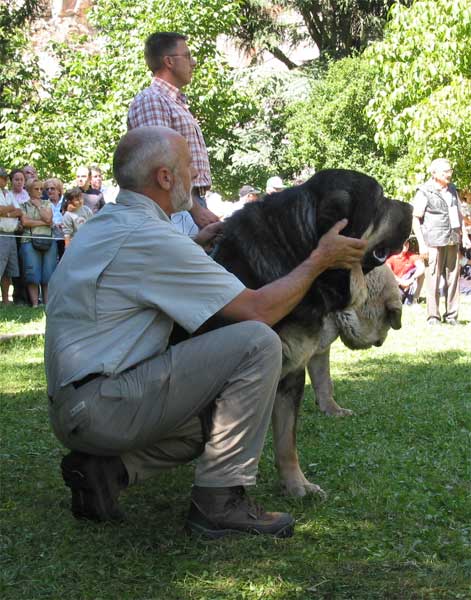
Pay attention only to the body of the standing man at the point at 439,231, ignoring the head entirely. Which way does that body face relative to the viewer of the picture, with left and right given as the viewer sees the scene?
facing the viewer and to the right of the viewer

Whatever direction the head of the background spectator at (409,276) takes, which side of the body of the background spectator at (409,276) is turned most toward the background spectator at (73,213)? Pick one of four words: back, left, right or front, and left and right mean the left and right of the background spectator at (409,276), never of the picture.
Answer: right

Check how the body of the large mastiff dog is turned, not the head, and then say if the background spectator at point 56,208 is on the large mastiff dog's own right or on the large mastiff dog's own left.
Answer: on the large mastiff dog's own left

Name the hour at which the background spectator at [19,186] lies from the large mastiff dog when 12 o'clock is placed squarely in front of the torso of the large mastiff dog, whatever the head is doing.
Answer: The background spectator is roughly at 8 o'clock from the large mastiff dog.

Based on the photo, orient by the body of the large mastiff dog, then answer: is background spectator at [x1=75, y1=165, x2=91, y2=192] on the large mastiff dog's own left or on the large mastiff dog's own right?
on the large mastiff dog's own left

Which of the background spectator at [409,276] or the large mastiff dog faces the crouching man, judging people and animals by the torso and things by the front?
the background spectator

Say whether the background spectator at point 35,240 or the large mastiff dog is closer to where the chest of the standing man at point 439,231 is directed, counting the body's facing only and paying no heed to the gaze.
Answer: the large mastiff dog

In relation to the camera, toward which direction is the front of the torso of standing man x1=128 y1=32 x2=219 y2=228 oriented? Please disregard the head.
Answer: to the viewer's right

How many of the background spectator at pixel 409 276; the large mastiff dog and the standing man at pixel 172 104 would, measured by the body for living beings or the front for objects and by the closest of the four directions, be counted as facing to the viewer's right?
2

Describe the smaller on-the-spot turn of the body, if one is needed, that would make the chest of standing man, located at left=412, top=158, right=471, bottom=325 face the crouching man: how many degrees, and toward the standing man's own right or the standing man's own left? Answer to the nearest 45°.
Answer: approximately 45° to the standing man's own right

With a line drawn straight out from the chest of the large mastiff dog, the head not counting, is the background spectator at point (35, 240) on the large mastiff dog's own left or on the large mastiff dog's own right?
on the large mastiff dog's own left

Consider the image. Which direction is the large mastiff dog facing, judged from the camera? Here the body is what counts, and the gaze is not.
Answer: to the viewer's right

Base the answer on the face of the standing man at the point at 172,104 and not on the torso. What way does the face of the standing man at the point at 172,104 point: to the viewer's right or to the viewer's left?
to the viewer's right

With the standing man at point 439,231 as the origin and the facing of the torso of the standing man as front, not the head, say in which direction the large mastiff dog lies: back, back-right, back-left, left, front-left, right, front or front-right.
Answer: front-right

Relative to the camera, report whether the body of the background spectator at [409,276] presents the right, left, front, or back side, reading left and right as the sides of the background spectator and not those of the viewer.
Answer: front

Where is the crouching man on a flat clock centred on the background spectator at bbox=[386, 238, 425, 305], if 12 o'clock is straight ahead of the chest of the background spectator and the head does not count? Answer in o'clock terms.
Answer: The crouching man is roughly at 12 o'clock from the background spectator.
